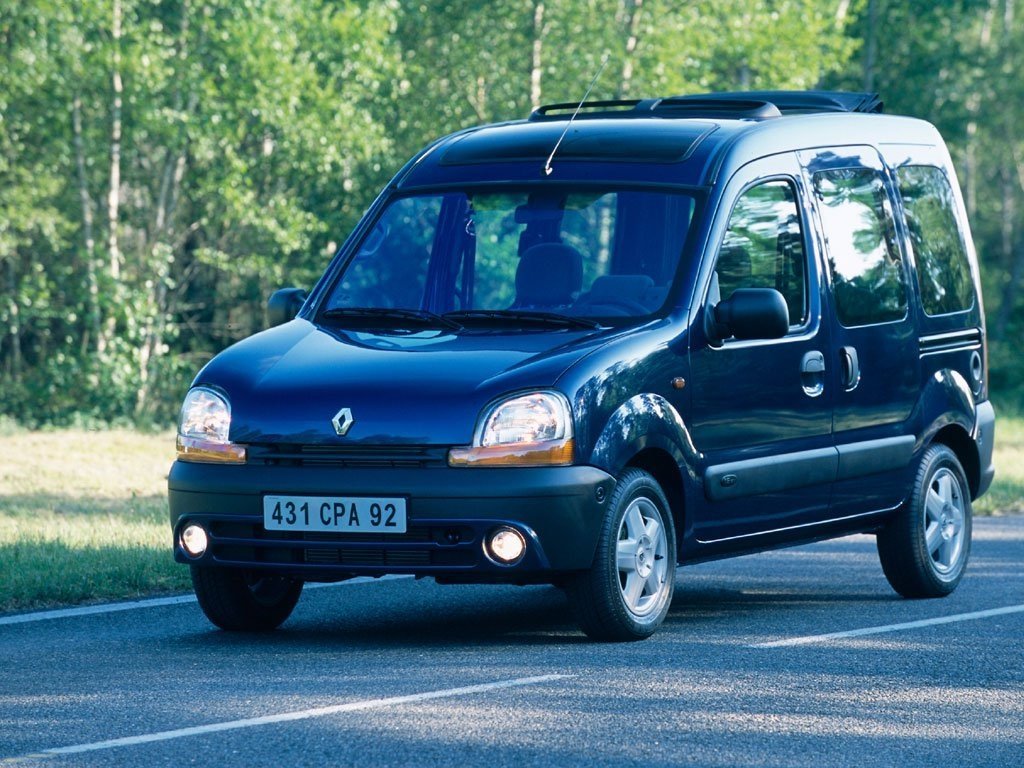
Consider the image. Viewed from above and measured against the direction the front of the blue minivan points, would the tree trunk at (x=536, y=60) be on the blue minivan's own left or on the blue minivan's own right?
on the blue minivan's own right

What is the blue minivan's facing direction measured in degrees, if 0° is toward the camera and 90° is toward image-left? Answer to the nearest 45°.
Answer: approximately 45°

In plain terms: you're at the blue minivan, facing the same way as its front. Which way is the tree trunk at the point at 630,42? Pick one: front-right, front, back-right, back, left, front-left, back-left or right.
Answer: back-right

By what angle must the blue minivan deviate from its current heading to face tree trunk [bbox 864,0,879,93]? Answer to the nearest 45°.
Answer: approximately 135° to its right
